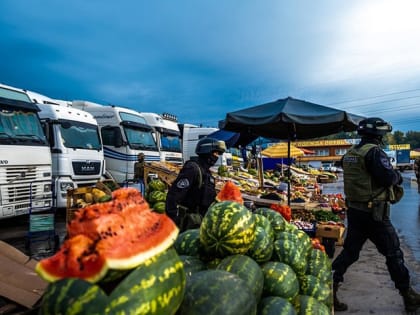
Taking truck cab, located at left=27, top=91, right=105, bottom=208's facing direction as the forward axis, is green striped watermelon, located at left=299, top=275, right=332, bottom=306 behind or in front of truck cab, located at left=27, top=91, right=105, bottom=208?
in front

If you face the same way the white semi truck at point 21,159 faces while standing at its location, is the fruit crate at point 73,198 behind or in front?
in front

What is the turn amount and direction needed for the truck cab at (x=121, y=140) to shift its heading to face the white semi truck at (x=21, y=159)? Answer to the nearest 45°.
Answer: approximately 90° to its right
